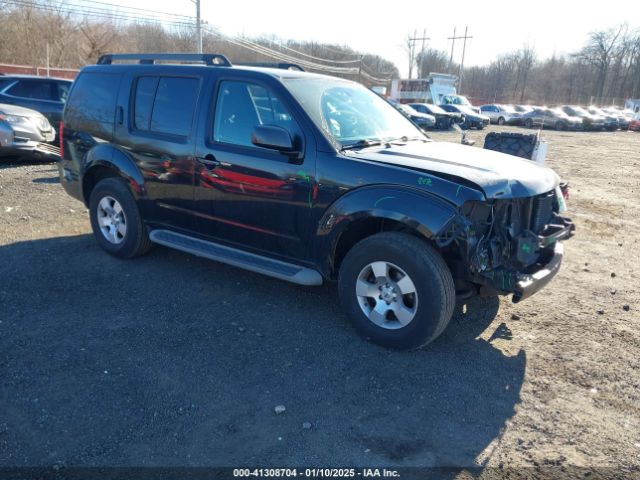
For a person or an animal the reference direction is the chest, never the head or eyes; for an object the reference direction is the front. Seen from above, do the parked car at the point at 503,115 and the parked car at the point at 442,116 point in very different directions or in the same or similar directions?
same or similar directions

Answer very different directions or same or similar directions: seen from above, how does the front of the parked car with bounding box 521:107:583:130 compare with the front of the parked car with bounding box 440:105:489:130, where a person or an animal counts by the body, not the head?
same or similar directions

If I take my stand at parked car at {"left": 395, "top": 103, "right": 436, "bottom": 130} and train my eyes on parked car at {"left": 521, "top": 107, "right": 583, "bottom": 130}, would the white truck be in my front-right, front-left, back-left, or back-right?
front-left

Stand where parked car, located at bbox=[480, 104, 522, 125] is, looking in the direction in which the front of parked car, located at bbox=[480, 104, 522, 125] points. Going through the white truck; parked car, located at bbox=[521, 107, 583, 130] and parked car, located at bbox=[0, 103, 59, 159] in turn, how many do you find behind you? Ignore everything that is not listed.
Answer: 1

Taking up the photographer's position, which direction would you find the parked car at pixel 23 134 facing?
facing the viewer and to the right of the viewer

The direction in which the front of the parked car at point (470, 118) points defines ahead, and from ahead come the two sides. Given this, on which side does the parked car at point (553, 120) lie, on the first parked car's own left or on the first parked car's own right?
on the first parked car's own left
